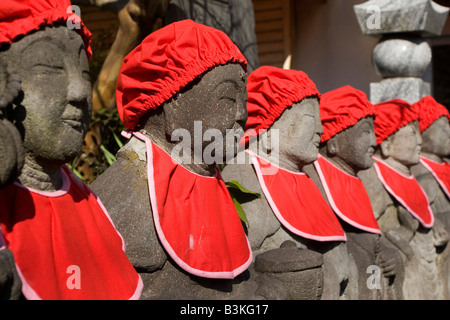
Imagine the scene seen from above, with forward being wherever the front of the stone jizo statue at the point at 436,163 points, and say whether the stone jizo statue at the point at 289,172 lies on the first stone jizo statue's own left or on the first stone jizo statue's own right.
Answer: on the first stone jizo statue's own right

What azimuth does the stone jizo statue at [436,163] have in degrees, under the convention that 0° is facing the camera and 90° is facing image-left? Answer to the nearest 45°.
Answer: approximately 315°

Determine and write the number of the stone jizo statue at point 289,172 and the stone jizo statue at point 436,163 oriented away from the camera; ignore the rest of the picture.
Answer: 0

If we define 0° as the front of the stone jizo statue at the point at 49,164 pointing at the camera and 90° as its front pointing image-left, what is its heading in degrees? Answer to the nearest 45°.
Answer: approximately 315°

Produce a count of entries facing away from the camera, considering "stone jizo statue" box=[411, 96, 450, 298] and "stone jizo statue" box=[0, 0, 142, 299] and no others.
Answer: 0

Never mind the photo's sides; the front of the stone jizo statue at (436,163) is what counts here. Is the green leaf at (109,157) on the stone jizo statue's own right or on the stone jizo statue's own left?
on the stone jizo statue's own right

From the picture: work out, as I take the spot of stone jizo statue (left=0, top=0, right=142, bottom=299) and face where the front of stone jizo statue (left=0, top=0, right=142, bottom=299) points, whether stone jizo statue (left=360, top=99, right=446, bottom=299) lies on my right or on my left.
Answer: on my left
